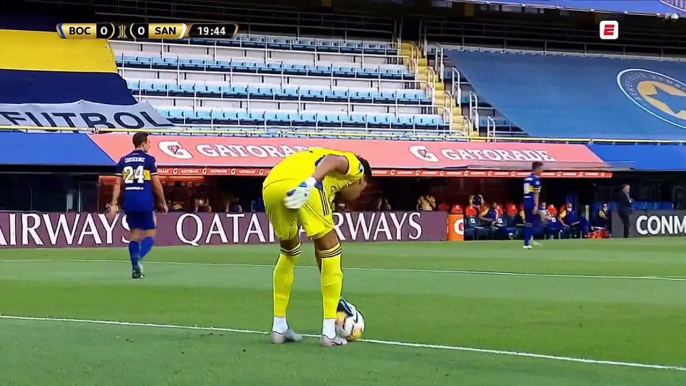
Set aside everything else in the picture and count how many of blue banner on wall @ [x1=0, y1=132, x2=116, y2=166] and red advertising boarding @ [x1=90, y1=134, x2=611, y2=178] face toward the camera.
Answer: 2

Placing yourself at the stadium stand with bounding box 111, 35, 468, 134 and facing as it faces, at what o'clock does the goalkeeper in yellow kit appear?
The goalkeeper in yellow kit is roughly at 12 o'clock from the stadium stand.

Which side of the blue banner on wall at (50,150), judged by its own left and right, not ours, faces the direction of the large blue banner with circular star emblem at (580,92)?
left

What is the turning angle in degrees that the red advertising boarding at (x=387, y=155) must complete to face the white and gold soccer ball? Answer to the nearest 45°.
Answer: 0° — it already faces it

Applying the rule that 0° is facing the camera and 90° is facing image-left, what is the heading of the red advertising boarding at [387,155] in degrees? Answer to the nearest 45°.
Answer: approximately 0°

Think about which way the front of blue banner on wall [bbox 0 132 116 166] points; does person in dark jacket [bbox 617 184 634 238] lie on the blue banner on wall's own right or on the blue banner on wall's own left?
on the blue banner on wall's own left

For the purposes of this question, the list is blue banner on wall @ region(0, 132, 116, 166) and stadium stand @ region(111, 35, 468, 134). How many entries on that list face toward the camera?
2

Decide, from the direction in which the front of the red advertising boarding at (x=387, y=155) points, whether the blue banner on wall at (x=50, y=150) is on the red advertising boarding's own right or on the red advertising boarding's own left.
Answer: on the red advertising boarding's own right
